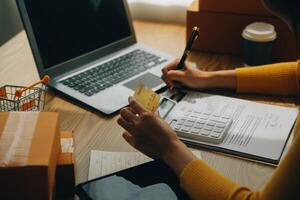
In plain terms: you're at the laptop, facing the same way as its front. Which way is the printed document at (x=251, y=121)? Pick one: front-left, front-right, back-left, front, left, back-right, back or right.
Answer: front

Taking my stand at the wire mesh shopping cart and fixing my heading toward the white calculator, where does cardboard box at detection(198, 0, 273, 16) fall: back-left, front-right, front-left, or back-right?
front-left

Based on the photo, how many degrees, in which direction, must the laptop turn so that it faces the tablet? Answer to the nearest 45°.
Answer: approximately 45° to its right

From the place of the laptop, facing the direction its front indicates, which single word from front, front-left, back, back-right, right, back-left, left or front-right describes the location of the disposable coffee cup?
front-left

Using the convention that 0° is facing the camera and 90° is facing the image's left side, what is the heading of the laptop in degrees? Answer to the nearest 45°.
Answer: approximately 315°

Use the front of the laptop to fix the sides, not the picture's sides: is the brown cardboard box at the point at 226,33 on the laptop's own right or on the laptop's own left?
on the laptop's own left

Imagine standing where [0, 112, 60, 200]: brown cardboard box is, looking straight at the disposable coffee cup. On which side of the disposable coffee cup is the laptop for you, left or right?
left
